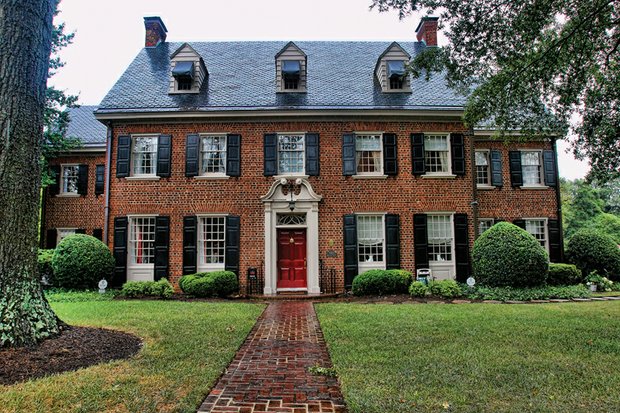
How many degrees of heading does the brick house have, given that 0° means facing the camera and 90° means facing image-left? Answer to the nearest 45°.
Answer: approximately 0°

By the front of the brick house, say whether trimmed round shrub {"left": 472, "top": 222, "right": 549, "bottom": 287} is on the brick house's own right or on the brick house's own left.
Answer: on the brick house's own left

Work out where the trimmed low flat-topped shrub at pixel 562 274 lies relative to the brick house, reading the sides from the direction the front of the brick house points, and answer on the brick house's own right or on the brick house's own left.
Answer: on the brick house's own left

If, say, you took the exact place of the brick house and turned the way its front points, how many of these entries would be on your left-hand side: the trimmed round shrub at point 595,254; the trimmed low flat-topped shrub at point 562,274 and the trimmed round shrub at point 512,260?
3

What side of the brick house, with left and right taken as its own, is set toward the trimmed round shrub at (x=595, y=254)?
left

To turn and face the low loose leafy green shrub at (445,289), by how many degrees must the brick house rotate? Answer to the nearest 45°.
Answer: approximately 90° to its left

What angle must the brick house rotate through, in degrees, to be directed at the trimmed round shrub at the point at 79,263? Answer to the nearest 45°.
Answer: approximately 90° to its right
